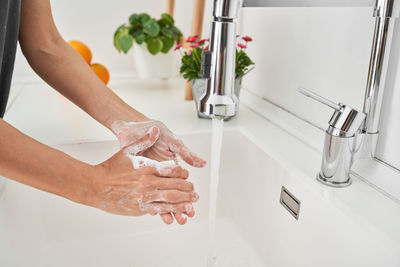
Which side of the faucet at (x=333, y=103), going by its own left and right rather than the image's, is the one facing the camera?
left

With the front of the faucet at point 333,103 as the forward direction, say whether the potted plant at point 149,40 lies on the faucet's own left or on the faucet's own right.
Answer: on the faucet's own right

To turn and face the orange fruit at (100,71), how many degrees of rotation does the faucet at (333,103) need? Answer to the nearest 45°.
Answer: approximately 45° to its right

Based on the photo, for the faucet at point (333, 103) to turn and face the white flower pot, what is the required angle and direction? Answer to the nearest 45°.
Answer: approximately 45° to its right
